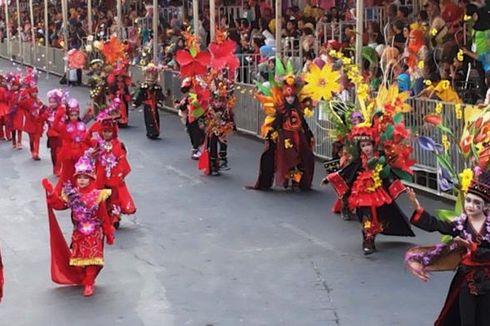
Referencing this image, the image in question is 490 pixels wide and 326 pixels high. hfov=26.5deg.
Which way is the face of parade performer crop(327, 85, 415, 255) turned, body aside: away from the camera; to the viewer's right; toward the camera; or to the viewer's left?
toward the camera

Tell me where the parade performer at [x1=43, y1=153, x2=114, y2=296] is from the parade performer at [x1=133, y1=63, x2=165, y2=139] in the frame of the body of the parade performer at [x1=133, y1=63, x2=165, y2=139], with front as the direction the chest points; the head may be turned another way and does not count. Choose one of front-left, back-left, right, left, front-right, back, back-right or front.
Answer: front

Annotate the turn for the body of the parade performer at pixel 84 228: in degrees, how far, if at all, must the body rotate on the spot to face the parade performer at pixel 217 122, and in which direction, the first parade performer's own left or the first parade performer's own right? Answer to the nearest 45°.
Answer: approximately 180°

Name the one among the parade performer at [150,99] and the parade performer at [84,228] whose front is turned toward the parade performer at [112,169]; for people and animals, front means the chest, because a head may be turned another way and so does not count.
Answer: the parade performer at [150,99]

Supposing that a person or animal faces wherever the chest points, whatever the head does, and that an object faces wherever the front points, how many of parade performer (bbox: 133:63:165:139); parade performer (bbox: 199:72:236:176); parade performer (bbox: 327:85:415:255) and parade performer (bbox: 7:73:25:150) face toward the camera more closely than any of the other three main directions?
4

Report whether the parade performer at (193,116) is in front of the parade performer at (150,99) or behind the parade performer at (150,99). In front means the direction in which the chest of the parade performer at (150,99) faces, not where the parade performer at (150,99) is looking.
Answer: in front

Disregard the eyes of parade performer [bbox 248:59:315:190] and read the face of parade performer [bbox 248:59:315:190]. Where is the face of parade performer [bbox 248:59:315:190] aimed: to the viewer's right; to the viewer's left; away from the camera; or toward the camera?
toward the camera

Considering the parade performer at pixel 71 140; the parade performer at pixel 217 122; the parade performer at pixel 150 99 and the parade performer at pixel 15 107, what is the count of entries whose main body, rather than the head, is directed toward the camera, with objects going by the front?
4

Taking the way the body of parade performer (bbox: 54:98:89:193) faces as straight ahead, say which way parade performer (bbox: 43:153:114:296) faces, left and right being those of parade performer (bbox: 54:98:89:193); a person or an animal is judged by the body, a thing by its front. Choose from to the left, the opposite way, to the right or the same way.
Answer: the same way

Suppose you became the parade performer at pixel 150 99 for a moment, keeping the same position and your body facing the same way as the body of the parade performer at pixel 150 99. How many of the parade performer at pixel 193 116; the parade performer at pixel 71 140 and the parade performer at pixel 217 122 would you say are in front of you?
3

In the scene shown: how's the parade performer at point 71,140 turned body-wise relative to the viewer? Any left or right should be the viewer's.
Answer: facing the viewer

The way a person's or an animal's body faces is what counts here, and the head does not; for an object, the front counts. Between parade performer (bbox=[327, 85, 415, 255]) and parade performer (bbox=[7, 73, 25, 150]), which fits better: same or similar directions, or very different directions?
same or similar directions

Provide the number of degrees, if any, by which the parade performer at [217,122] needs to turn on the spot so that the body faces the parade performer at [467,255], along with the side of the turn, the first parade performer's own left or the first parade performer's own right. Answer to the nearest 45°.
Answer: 0° — they already face them

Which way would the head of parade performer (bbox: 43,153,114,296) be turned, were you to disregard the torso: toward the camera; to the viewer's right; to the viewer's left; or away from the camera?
toward the camera

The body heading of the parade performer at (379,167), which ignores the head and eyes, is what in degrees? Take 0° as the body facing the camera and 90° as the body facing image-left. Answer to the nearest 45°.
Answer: approximately 0°

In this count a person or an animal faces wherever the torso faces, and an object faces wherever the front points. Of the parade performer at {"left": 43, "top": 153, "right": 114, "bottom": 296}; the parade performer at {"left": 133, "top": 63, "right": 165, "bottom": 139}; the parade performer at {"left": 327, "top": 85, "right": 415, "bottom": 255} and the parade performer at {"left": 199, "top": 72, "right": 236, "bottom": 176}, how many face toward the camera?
4

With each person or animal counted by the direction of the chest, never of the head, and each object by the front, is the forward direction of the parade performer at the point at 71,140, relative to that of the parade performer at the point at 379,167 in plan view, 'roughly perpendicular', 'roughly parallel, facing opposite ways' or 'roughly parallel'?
roughly parallel

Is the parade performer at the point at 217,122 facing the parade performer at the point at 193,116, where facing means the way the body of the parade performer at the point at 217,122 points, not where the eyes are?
no

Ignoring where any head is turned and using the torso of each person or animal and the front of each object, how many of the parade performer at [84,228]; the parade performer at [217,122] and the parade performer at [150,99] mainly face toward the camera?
3
